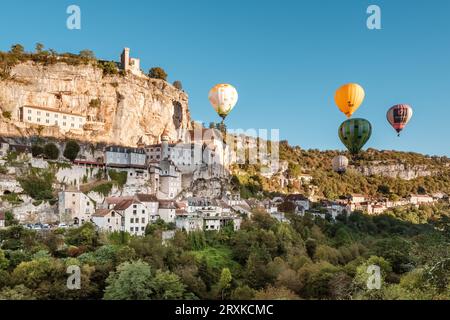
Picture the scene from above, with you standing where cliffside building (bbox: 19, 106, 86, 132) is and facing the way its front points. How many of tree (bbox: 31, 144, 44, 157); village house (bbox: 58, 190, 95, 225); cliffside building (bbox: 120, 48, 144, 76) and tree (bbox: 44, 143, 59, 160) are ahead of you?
3

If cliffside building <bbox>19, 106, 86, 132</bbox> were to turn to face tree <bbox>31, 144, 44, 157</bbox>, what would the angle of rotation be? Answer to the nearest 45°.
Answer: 0° — it already faces it

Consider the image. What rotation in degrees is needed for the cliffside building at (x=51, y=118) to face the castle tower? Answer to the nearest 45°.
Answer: approximately 135° to its left

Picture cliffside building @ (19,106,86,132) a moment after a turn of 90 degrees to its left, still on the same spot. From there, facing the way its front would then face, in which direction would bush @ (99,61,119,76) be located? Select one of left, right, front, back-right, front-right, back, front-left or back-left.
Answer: front-left

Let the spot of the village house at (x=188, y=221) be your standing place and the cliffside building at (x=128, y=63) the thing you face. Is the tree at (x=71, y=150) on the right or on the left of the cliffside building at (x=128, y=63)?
left

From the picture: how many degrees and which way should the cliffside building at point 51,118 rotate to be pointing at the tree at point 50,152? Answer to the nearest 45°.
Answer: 0° — it already faces it

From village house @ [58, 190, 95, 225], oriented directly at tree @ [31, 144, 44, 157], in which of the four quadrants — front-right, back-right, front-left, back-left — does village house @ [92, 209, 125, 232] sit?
back-right

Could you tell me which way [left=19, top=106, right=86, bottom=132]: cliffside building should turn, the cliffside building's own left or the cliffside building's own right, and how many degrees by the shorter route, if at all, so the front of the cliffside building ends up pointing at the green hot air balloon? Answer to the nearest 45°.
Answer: approximately 45° to the cliffside building's own left

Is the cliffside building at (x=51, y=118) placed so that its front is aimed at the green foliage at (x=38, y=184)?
yes

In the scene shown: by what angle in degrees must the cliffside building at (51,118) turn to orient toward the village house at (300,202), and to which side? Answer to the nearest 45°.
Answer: approximately 90° to its left
